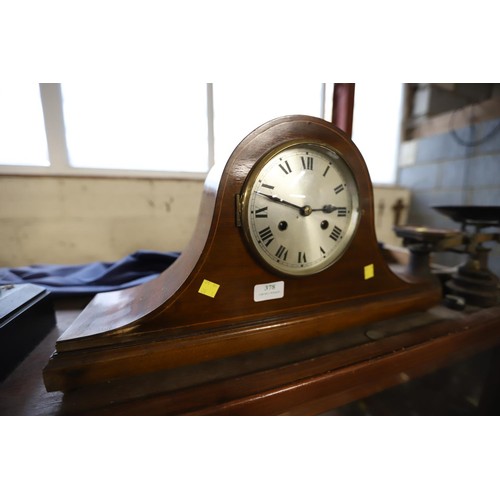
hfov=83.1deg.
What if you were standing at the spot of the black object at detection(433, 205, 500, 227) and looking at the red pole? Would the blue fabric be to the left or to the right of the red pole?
left

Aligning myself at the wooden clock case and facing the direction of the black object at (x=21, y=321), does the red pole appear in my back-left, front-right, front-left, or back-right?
back-right

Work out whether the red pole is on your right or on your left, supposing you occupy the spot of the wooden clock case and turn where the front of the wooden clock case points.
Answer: on your left

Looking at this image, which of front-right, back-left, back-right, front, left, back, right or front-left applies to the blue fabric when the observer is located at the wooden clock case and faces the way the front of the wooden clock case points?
back

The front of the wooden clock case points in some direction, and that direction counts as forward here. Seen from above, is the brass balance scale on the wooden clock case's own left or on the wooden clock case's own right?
on the wooden clock case's own left

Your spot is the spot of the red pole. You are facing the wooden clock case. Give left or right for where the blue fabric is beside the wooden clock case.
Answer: right

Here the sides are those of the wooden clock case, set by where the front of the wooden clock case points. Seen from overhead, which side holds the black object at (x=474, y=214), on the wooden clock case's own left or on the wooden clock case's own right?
on the wooden clock case's own left

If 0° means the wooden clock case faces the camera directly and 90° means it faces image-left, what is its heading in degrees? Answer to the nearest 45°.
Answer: approximately 315°

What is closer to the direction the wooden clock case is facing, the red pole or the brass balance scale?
the brass balance scale
